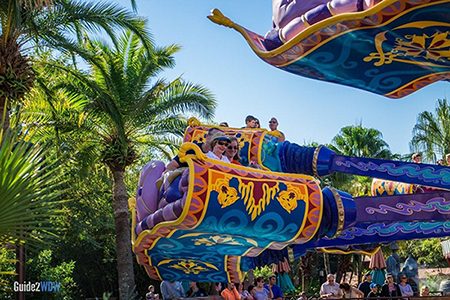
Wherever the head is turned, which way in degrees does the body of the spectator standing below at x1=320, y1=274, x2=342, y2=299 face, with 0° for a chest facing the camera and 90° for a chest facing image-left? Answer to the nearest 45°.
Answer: approximately 0°

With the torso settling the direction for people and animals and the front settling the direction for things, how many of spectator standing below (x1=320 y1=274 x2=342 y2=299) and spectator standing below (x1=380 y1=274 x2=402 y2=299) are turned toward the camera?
2

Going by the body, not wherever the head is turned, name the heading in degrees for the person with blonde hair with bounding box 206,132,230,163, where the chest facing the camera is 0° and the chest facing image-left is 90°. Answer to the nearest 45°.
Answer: approximately 315°

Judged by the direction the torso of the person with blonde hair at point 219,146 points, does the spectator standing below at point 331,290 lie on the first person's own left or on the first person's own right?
on the first person's own left

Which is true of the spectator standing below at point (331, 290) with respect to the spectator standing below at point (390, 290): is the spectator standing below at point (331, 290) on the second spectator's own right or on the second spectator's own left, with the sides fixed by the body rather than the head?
on the second spectator's own right

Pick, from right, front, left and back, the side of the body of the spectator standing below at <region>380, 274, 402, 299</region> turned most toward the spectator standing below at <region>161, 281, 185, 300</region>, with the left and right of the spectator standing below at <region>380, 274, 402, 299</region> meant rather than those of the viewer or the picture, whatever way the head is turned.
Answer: right
